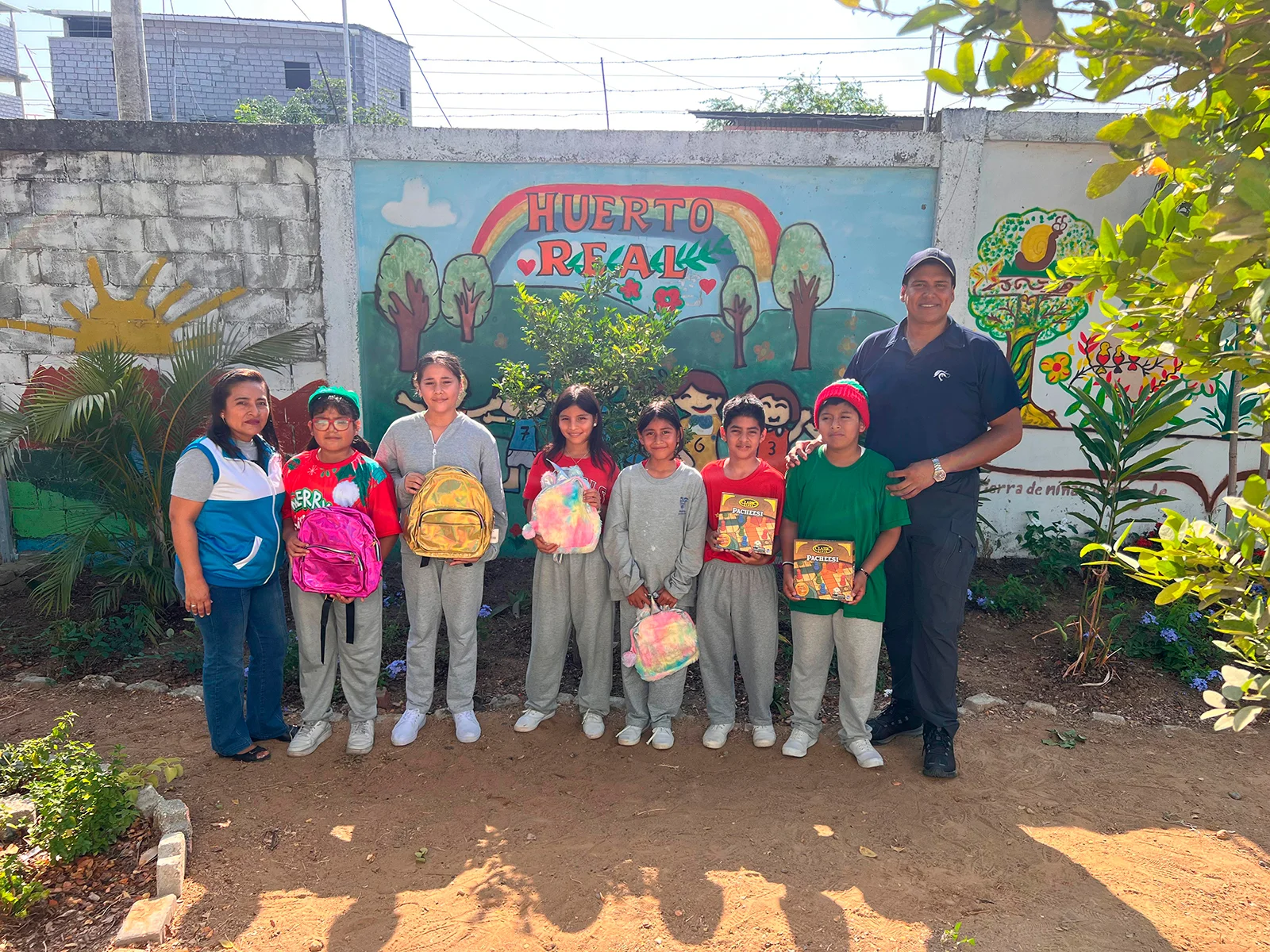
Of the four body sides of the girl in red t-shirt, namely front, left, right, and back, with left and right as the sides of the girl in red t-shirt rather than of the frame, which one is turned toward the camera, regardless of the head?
front

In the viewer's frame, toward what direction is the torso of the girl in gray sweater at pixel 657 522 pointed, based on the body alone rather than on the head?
toward the camera

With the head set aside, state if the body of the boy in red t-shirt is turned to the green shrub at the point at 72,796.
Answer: no

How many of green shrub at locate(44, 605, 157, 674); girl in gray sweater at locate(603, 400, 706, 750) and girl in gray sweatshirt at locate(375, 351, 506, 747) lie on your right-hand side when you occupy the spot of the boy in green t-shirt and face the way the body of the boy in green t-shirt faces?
3

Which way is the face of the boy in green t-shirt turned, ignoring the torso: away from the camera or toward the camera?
toward the camera

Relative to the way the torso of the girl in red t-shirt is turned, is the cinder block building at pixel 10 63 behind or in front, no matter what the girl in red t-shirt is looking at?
behind

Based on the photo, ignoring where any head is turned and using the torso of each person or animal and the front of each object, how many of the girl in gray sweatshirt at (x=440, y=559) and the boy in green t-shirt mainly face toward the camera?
2

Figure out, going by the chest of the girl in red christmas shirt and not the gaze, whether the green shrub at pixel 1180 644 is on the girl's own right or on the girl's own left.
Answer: on the girl's own left

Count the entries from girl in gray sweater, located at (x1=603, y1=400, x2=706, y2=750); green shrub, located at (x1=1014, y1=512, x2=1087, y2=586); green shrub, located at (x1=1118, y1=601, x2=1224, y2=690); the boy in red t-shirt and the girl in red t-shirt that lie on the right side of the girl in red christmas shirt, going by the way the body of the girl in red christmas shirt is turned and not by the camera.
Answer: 0

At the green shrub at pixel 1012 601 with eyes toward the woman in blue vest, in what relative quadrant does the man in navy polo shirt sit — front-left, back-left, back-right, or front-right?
front-left

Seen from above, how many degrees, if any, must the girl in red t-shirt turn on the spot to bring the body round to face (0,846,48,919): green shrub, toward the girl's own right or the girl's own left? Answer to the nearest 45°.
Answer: approximately 45° to the girl's own right

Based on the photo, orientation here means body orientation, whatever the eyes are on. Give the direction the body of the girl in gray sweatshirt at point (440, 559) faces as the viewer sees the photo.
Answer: toward the camera

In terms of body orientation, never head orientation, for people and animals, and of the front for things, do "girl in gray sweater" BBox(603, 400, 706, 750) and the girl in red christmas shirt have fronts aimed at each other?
no

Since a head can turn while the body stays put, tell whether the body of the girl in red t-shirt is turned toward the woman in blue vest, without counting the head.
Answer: no

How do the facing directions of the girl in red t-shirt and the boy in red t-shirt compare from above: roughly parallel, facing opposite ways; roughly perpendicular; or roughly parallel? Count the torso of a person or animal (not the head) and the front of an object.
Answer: roughly parallel

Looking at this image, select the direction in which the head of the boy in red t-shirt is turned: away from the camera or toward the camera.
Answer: toward the camera

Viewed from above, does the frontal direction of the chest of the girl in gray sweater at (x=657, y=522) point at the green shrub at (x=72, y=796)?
no

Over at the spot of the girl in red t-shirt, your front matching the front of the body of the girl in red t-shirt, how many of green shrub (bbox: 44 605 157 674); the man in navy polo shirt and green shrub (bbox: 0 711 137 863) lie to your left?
1

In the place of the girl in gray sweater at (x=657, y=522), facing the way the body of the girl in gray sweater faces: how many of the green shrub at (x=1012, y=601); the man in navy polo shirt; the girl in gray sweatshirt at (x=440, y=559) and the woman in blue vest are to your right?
2
